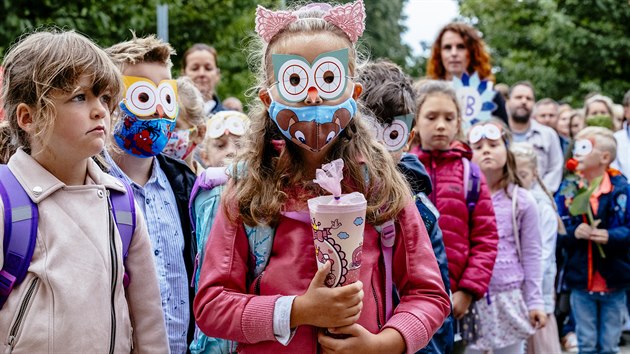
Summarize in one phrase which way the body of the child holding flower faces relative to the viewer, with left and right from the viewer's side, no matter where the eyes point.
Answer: facing the viewer and to the left of the viewer

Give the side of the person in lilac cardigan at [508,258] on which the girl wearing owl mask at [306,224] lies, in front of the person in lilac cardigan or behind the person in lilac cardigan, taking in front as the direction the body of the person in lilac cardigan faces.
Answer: in front

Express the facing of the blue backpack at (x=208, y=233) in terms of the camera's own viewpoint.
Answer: facing away from the viewer

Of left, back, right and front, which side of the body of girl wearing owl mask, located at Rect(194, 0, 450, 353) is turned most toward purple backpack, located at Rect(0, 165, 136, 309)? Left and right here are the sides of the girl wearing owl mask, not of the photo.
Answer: right

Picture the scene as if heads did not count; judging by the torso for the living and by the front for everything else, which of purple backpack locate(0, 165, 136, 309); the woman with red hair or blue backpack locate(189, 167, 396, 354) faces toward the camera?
the woman with red hair

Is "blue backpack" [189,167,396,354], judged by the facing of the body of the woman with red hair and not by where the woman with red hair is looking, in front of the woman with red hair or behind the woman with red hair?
in front

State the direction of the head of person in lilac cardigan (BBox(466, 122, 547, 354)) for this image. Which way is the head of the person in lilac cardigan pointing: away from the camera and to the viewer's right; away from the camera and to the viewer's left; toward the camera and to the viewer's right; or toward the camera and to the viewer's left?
toward the camera and to the viewer's left

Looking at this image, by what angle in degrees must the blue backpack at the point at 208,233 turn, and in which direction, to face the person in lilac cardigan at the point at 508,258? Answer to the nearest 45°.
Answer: approximately 45° to its right
